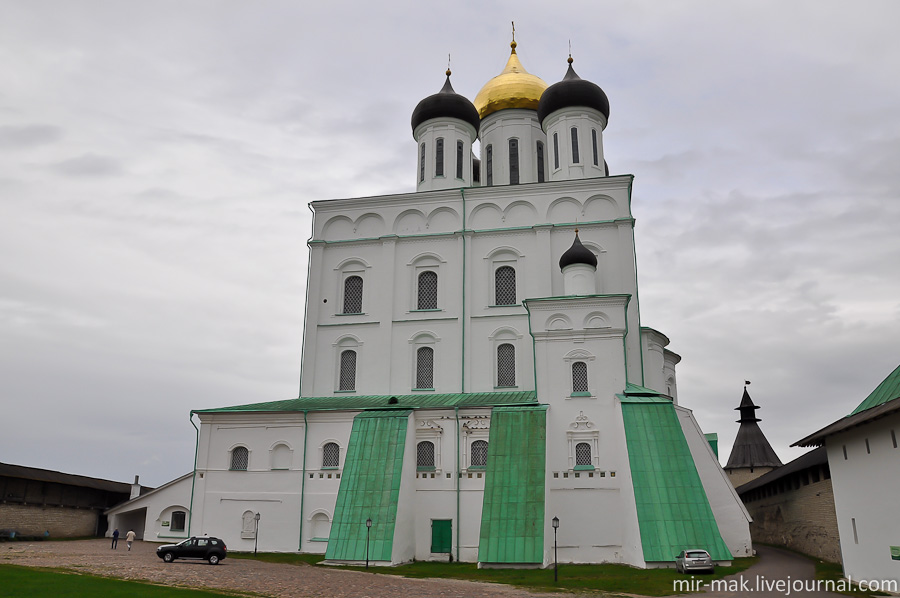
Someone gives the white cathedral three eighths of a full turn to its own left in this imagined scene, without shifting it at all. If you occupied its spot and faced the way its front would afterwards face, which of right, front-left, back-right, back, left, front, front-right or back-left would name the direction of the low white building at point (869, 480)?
front

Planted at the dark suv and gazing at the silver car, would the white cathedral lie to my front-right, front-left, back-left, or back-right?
front-left

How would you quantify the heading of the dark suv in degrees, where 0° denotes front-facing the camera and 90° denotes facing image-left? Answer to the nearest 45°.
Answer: approximately 90°

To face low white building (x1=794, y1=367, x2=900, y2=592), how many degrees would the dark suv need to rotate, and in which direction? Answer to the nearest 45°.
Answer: approximately 135° to its left

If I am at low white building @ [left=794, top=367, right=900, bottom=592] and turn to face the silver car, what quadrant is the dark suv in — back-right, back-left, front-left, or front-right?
front-left

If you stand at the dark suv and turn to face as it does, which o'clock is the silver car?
The silver car is roughly at 7 o'clock from the dark suv.
